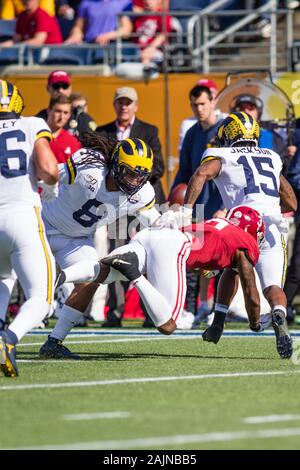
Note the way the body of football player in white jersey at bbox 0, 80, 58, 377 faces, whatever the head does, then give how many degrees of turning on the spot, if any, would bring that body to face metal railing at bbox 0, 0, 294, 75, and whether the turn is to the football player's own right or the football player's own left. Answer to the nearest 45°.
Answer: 0° — they already face it

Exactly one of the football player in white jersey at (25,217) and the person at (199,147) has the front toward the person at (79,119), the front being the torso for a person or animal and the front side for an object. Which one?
the football player in white jersey

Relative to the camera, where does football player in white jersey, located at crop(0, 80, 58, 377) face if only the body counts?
away from the camera

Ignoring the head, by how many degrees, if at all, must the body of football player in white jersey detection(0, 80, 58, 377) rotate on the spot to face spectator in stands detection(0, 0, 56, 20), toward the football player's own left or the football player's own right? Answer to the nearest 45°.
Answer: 0° — they already face them

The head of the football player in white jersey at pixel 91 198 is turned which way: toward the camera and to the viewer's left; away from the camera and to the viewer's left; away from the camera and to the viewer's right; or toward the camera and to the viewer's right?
toward the camera and to the viewer's right

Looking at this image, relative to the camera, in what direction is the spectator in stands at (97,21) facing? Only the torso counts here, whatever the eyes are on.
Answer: toward the camera

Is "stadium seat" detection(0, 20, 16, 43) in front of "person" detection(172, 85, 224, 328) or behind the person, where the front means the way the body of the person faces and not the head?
behind

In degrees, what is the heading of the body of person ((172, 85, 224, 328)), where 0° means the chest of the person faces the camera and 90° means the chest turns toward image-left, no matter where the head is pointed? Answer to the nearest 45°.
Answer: approximately 315°

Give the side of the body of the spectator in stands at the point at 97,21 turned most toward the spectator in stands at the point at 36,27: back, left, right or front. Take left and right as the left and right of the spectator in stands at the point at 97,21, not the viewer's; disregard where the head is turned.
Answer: right

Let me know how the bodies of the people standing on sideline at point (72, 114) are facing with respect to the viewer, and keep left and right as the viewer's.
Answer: facing the viewer

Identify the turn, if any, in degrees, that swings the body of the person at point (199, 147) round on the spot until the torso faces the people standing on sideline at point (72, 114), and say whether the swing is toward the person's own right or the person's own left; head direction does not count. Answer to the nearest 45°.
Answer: approximately 135° to the person's own right

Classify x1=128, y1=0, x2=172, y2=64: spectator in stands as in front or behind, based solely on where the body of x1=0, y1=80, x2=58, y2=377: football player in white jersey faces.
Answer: in front
